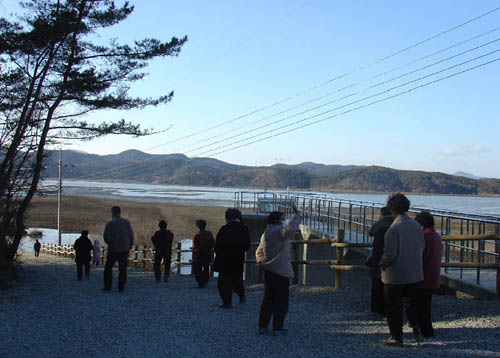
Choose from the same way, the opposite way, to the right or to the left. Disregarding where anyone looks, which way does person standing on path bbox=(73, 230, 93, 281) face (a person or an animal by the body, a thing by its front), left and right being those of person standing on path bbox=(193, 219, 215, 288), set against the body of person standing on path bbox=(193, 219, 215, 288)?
the same way

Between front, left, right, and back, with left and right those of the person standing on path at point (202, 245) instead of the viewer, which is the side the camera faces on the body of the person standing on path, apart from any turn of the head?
back

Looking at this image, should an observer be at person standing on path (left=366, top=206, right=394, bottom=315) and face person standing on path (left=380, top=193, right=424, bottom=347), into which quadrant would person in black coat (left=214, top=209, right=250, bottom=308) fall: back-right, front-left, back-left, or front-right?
back-right

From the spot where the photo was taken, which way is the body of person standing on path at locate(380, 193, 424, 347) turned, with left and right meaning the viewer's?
facing away from the viewer and to the left of the viewer

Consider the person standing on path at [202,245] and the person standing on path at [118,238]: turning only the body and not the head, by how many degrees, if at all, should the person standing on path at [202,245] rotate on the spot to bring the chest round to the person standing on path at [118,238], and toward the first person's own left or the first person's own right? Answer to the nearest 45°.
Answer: approximately 90° to the first person's own left

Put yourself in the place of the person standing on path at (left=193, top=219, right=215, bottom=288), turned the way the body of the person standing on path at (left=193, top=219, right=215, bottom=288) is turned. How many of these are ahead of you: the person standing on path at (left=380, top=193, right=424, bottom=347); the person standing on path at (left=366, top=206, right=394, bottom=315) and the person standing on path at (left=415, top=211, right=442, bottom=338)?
0

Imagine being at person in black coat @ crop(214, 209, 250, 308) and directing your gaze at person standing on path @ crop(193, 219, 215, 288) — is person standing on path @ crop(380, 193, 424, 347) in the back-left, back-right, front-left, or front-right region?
back-right

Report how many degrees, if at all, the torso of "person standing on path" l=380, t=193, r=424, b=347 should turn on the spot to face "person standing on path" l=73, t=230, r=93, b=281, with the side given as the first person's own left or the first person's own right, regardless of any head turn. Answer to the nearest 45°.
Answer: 0° — they already face them

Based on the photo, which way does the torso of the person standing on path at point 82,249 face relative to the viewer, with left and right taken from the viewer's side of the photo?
facing away from the viewer

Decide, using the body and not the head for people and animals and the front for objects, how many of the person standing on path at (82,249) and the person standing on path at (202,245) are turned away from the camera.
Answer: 2
